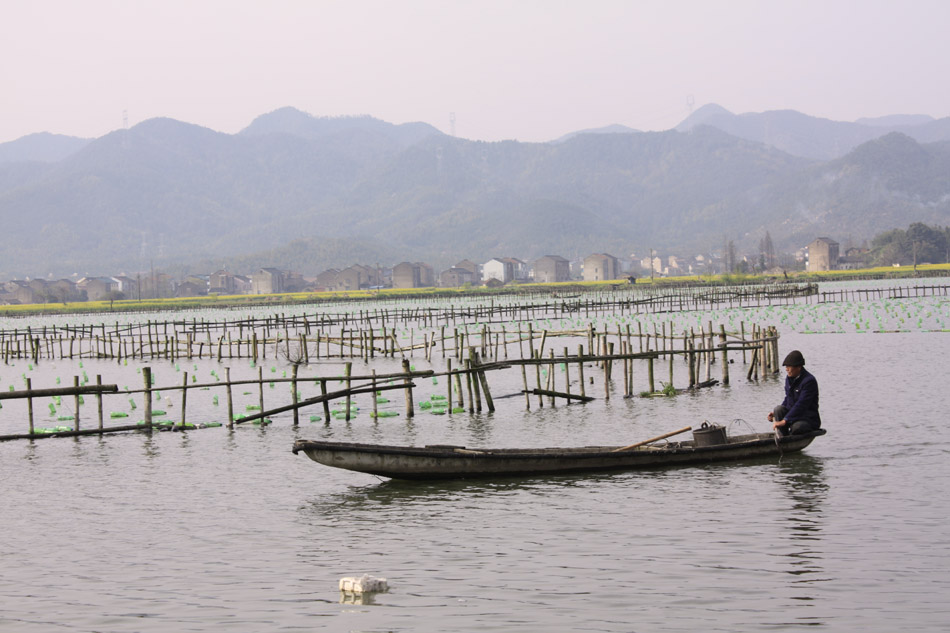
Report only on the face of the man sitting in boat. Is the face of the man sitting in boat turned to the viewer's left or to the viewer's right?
to the viewer's left

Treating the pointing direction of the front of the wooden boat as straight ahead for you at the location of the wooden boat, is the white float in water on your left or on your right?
on your left

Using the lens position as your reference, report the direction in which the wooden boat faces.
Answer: facing to the left of the viewer

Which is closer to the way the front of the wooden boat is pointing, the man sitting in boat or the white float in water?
the white float in water
